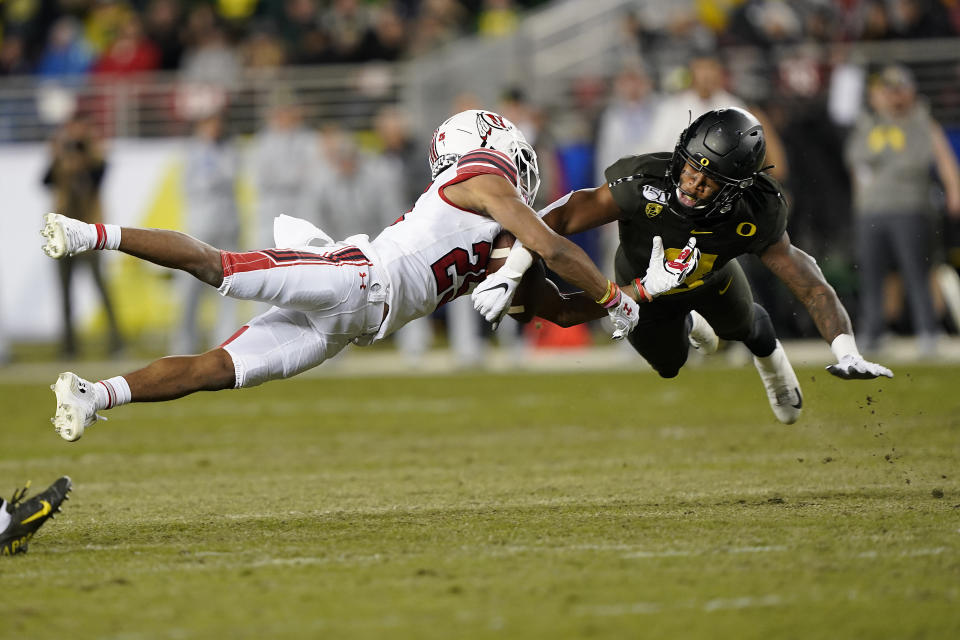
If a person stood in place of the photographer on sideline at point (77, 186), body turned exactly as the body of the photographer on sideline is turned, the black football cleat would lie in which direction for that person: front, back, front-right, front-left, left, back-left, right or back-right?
front

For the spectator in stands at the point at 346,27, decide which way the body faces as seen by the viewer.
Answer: toward the camera

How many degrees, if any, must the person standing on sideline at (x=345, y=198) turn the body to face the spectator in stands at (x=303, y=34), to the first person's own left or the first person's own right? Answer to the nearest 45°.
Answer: approximately 180°

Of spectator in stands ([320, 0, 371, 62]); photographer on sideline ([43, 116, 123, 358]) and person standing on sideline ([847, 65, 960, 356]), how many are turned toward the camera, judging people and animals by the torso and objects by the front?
3

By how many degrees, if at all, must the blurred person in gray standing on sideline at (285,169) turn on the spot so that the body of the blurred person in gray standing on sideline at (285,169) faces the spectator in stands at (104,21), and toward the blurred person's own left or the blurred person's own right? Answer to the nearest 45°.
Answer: approximately 180°

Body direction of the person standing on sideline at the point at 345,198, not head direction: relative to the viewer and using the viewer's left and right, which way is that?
facing the viewer

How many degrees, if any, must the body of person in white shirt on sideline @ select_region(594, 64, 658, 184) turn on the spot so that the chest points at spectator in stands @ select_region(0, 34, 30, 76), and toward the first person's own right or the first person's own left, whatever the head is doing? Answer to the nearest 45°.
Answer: approximately 135° to the first person's own right

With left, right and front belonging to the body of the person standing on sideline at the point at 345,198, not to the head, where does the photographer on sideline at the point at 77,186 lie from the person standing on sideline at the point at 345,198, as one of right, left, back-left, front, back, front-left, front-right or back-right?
right

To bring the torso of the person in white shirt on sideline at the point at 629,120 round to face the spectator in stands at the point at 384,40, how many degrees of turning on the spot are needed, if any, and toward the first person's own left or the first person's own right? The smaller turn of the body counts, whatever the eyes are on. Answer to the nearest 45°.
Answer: approximately 135° to the first person's own right

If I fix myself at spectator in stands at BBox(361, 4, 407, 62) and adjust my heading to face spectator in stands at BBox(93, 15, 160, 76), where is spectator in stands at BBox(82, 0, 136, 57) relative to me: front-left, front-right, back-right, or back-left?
front-right

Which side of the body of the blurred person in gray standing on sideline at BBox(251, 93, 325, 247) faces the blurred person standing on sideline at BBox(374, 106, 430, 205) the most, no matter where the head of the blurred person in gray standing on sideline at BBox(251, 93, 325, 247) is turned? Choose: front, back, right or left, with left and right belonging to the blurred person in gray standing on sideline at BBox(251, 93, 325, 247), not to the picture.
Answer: left

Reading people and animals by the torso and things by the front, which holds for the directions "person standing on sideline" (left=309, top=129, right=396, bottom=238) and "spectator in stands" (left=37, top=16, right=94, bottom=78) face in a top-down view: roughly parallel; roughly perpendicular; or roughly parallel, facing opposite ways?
roughly parallel

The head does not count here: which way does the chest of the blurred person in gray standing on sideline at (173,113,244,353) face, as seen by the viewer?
toward the camera

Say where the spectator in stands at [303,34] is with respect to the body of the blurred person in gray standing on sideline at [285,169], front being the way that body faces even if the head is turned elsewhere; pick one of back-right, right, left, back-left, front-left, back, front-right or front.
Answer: back

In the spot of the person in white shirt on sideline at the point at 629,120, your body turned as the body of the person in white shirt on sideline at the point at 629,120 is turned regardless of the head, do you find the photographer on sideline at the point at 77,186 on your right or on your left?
on your right
